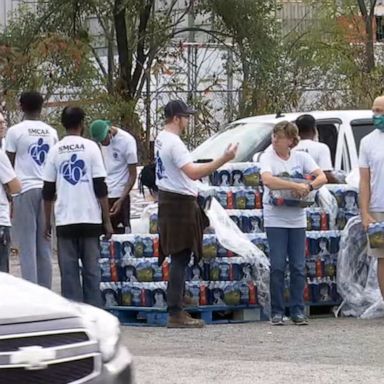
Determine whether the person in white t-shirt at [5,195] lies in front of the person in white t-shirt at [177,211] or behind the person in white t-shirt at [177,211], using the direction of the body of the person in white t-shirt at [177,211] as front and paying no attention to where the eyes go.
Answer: behind

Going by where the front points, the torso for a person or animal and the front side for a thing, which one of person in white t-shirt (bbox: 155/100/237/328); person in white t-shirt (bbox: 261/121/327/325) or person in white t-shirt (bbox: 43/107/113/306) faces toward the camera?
person in white t-shirt (bbox: 261/121/327/325)

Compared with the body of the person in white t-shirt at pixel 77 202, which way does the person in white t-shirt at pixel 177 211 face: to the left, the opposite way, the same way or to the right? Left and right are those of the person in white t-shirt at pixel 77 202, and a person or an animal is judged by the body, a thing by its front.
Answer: to the right

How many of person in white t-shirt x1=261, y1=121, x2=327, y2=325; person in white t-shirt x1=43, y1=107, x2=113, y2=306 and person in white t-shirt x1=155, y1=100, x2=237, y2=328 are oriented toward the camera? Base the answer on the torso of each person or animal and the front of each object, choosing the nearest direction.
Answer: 1

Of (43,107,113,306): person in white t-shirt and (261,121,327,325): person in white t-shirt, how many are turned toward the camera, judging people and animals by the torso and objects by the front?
1

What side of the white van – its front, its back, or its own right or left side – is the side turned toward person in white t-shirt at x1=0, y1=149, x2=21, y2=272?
front

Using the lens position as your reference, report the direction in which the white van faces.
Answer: facing the viewer and to the left of the viewer

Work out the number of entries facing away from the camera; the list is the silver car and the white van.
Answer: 0

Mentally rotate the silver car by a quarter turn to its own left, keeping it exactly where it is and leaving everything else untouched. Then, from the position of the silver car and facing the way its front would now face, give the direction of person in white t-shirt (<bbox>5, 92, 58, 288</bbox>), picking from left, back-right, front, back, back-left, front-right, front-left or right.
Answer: front-left

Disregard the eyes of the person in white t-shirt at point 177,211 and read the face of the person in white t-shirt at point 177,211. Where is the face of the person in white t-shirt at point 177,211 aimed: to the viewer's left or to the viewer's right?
to the viewer's right

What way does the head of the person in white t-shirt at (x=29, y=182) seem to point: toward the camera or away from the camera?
away from the camera

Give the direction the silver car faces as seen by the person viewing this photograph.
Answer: facing the viewer and to the right of the viewer

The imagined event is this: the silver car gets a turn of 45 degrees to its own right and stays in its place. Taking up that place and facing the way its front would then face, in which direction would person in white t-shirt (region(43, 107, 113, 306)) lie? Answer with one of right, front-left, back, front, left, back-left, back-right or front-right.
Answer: back

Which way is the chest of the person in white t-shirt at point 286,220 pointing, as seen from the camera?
toward the camera
